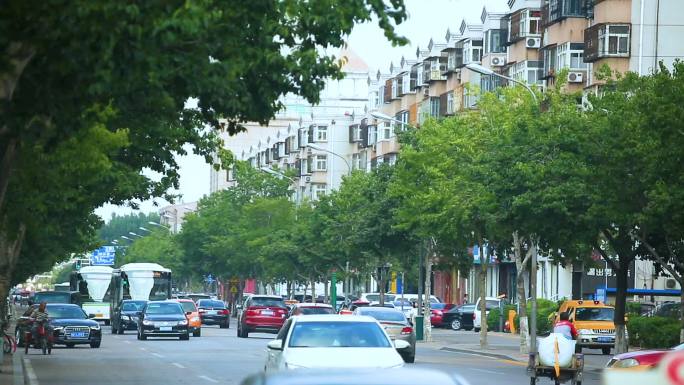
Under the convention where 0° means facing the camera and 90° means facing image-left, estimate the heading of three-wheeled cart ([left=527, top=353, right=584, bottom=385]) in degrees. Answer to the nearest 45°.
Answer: approximately 180°

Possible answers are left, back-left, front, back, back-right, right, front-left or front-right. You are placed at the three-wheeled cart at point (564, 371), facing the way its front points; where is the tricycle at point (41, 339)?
front-left

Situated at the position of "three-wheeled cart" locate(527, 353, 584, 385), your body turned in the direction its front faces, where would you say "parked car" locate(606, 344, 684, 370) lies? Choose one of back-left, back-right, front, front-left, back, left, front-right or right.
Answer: back-right

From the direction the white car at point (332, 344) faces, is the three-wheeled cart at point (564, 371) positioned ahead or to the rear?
to the rear

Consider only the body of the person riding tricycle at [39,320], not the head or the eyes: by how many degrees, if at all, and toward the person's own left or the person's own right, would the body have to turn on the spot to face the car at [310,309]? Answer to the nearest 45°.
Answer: approximately 90° to the person's own left
